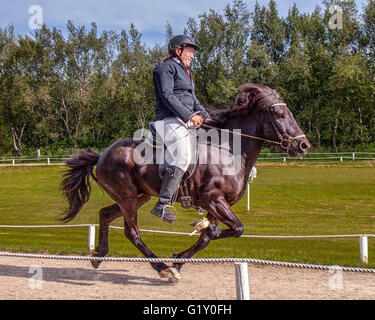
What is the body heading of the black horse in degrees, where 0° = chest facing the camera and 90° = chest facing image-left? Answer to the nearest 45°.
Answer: approximately 270°

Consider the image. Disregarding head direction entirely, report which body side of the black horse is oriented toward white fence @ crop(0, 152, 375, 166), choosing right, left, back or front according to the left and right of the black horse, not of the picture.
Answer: left

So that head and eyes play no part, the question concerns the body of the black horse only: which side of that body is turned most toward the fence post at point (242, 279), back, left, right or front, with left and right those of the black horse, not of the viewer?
right
